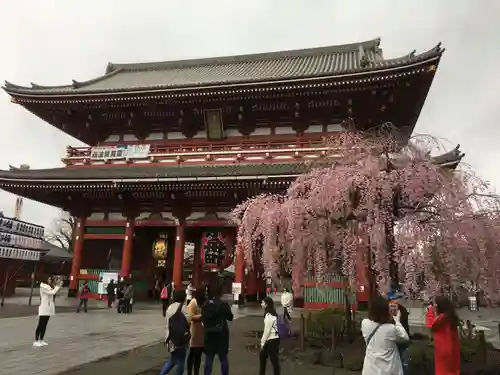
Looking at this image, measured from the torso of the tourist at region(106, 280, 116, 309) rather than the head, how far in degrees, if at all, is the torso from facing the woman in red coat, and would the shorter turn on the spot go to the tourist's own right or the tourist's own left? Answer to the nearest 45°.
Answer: approximately 180°

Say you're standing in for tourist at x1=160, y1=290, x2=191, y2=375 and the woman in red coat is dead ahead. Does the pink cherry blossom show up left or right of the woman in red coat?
left

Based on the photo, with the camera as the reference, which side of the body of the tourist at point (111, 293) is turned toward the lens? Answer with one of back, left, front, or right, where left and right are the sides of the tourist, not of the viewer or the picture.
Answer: back

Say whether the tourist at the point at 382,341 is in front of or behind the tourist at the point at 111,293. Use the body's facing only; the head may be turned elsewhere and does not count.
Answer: behind

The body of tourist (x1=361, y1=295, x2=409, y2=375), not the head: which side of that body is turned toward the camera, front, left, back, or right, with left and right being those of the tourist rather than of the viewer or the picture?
back

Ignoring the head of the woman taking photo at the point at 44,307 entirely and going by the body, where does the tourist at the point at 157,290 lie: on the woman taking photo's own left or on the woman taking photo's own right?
on the woman taking photo's own left

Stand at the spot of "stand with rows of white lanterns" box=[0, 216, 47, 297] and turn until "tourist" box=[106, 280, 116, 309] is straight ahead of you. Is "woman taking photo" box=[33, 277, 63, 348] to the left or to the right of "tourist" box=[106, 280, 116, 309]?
right

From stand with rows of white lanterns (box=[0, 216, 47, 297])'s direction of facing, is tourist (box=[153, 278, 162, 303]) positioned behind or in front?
in front

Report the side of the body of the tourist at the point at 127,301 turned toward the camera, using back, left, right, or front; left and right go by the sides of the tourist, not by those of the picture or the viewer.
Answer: back

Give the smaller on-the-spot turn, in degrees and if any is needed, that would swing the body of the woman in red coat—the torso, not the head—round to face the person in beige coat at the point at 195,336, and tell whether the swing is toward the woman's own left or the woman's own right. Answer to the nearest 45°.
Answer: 0° — they already face them
